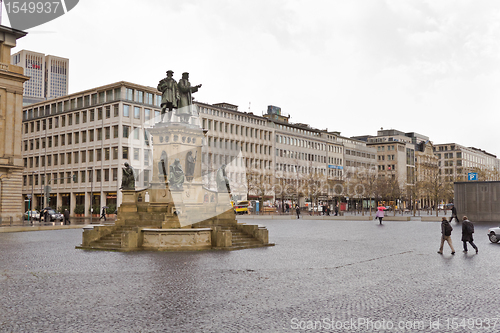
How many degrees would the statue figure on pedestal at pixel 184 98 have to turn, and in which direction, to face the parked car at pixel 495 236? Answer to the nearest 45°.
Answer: approximately 45° to its left

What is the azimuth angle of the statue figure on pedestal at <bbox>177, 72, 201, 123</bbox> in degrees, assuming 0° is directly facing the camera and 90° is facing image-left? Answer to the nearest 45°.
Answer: approximately 315°

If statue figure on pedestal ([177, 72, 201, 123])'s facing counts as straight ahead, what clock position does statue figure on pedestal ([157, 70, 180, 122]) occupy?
statue figure on pedestal ([157, 70, 180, 122]) is roughly at 4 o'clock from statue figure on pedestal ([177, 72, 201, 123]).

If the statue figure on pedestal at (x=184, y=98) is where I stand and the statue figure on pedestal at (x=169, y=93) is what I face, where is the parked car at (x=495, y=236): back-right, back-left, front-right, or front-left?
back-left
